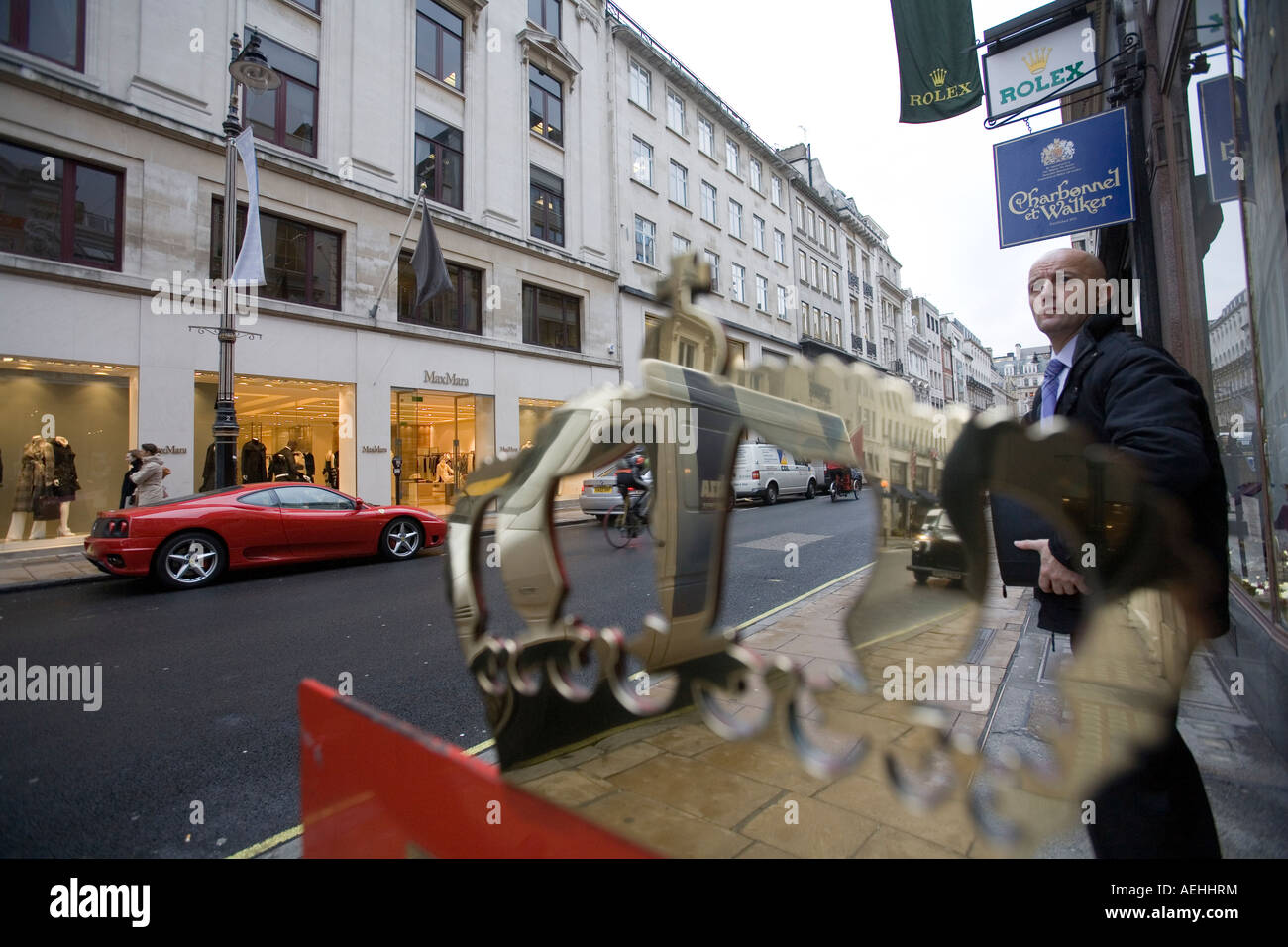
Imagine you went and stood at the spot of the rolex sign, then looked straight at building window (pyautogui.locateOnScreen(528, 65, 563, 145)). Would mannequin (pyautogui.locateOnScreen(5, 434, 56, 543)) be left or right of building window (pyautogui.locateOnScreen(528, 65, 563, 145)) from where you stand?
left

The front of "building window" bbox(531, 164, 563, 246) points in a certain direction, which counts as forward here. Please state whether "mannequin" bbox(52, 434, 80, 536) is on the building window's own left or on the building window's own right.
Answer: on the building window's own right

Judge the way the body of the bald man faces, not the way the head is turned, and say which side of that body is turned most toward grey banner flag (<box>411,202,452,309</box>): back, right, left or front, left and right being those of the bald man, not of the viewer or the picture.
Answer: right

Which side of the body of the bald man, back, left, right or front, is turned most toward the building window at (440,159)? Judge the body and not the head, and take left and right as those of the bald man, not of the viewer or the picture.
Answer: right

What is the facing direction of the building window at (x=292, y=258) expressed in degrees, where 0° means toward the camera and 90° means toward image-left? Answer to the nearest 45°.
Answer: approximately 315°

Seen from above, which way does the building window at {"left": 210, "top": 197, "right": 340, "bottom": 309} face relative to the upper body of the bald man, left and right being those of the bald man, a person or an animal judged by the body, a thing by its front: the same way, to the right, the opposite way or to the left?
the opposite way

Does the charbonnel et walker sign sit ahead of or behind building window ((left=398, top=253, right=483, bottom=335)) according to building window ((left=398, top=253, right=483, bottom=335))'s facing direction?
ahead

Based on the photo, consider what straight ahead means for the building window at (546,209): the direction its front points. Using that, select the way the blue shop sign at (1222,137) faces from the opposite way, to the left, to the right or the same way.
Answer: to the right

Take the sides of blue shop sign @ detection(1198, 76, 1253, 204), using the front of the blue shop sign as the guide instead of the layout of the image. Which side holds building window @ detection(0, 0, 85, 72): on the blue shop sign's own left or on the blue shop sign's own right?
on the blue shop sign's own right
